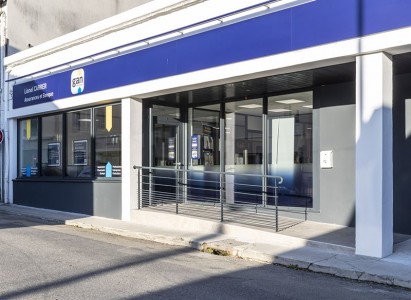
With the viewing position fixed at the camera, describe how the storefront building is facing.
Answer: facing the viewer and to the left of the viewer

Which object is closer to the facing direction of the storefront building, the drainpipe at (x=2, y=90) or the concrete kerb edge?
the concrete kerb edge
